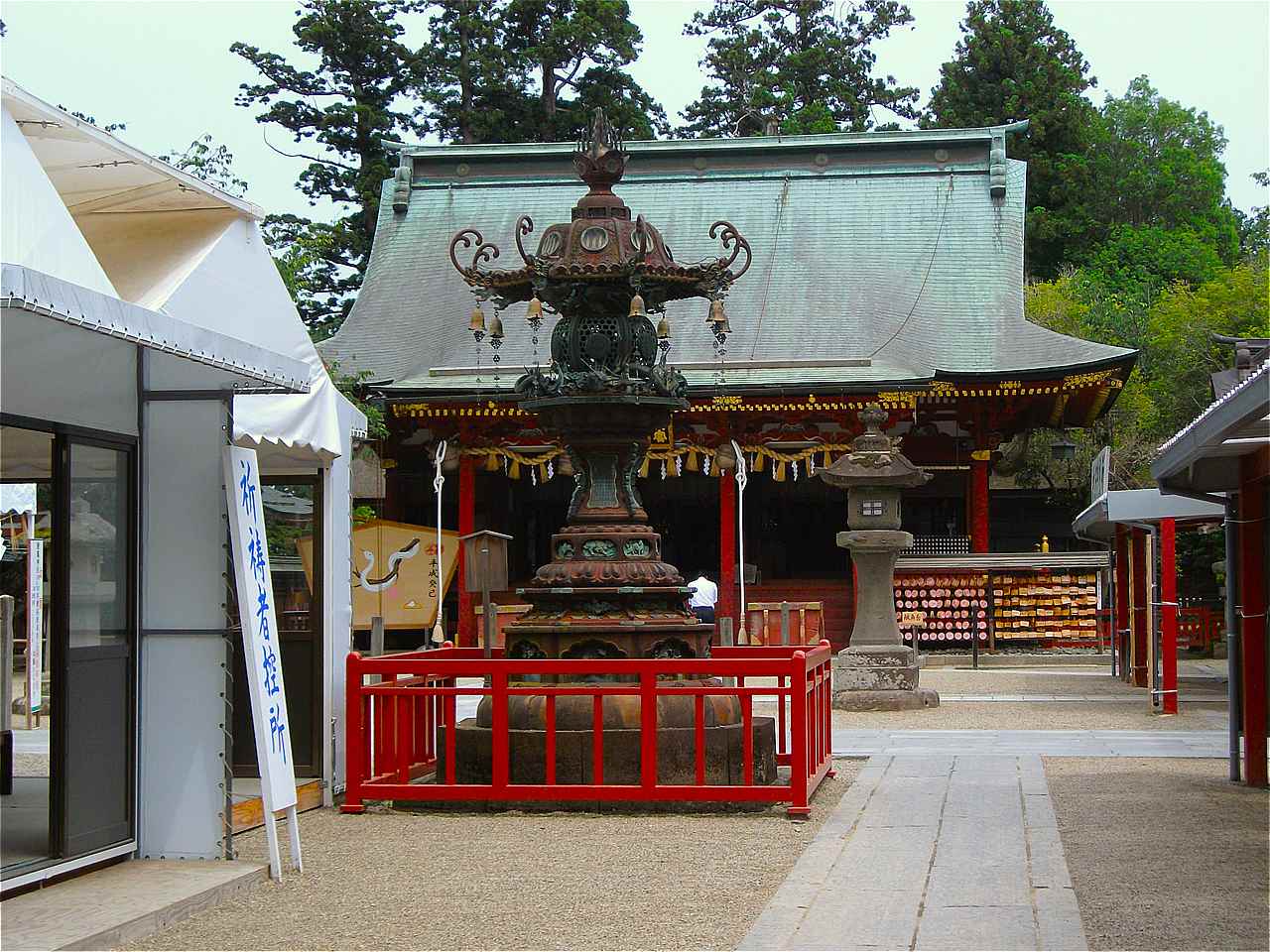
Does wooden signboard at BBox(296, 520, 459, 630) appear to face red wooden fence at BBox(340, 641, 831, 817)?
yes

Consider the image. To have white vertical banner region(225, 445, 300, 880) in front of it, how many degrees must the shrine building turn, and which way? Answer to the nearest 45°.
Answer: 0° — it already faces it

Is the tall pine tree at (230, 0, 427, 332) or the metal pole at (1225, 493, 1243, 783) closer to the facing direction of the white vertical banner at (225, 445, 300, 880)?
the metal pole

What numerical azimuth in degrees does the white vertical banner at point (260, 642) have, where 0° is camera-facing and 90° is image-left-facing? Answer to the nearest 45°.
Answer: approximately 315°

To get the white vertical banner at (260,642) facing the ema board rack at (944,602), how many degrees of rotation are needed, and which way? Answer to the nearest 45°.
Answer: approximately 90° to its left

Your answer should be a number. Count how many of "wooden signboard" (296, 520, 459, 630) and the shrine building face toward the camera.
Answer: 2

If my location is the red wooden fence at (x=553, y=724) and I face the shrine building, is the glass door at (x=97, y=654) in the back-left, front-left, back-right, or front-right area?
back-left

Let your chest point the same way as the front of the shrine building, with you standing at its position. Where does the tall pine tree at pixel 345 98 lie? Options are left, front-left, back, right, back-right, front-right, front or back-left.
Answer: back-right

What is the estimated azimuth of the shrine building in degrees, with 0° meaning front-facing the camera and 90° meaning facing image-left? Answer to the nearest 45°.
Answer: approximately 0°

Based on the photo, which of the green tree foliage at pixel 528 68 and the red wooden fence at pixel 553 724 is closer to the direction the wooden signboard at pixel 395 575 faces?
the red wooden fence
